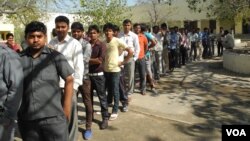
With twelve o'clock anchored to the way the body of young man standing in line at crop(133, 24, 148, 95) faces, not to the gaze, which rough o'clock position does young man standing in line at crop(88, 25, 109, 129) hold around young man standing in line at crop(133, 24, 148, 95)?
young man standing in line at crop(88, 25, 109, 129) is roughly at 11 o'clock from young man standing in line at crop(133, 24, 148, 95).

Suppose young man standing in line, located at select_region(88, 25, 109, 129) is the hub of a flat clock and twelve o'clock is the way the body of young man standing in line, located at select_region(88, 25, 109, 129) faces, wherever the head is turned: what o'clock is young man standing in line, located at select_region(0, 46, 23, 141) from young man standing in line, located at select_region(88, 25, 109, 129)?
young man standing in line, located at select_region(0, 46, 23, 141) is roughly at 11 o'clock from young man standing in line, located at select_region(88, 25, 109, 129).

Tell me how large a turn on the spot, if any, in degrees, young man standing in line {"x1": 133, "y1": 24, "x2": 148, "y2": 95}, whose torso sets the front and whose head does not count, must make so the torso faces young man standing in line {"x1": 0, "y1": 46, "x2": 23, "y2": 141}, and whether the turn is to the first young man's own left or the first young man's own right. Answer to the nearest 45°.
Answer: approximately 45° to the first young man's own left

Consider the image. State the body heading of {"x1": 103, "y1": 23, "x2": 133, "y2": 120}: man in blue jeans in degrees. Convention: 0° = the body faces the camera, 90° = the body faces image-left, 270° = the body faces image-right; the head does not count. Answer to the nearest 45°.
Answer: approximately 0°
